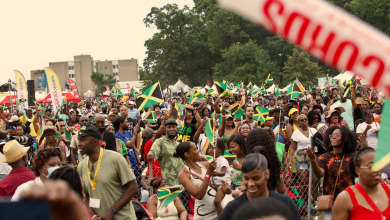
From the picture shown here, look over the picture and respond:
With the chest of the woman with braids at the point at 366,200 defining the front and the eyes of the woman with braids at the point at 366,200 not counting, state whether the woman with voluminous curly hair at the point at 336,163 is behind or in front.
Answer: behind

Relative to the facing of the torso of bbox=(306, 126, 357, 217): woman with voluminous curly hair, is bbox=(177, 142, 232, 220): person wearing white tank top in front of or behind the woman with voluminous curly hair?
in front

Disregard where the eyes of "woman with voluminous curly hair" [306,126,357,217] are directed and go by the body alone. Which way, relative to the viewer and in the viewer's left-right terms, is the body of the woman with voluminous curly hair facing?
facing the viewer and to the left of the viewer

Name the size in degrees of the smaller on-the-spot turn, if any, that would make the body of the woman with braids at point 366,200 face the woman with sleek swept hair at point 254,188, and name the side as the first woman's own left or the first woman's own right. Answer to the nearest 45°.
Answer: approximately 90° to the first woman's own right

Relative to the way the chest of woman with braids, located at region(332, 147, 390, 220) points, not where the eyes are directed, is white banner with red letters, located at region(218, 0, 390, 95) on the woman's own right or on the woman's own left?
on the woman's own right

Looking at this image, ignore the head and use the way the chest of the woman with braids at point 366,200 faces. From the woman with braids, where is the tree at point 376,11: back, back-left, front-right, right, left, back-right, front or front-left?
back-left
